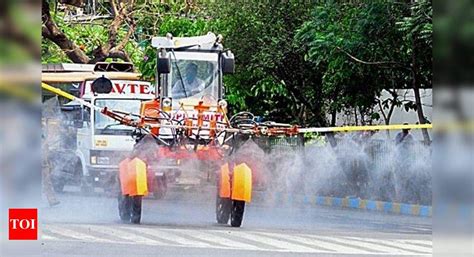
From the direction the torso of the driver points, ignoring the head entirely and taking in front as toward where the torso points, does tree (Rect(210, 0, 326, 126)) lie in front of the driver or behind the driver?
behind

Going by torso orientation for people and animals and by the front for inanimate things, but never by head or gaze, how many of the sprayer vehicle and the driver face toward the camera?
2

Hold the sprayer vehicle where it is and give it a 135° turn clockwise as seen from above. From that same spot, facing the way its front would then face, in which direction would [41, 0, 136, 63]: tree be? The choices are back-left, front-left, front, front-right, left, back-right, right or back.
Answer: front-right

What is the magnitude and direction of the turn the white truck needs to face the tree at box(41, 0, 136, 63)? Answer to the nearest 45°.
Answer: approximately 135° to its left

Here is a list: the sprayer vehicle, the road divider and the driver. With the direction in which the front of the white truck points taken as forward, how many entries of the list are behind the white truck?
0

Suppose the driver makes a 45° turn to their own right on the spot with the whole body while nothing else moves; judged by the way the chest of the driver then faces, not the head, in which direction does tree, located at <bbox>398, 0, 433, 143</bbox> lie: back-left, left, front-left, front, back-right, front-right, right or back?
back-left

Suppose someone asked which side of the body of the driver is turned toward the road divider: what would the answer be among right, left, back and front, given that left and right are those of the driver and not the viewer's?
left

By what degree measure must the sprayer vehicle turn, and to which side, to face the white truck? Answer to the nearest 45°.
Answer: approximately 180°

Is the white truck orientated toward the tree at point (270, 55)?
no

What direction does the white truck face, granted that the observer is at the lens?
facing the viewer and to the right of the viewer

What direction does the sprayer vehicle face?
toward the camera

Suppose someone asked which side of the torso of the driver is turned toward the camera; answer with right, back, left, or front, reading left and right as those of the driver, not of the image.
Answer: front

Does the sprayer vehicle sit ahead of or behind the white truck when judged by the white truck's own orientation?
ahead

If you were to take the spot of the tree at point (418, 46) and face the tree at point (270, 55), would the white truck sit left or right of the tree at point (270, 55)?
left

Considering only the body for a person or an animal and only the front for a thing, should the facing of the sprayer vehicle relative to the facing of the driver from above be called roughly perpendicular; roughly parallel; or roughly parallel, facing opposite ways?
roughly parallel
